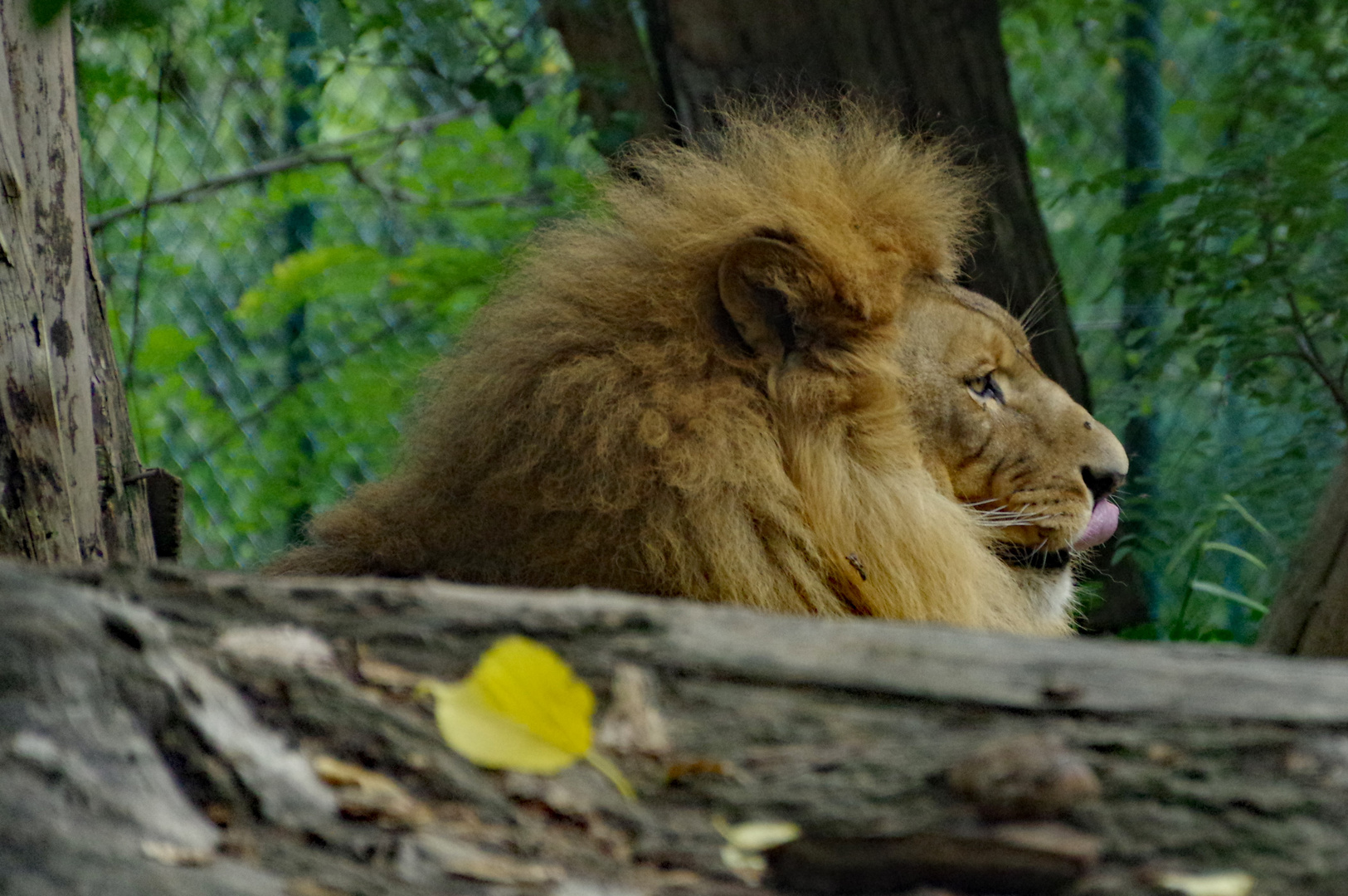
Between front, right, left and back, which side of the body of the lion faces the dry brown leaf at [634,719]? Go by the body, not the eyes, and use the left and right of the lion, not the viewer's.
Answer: right

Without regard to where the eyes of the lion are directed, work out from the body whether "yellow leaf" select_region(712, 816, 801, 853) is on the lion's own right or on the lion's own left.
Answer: on the lion's own right

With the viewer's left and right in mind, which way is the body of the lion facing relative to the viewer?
facing to the right of the viewer

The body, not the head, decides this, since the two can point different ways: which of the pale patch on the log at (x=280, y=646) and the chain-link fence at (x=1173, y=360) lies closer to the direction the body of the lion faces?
the chain-link fence

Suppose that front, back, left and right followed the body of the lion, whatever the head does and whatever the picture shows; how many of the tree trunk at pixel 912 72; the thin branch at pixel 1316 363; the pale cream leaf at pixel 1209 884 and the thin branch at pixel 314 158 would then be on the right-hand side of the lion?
1

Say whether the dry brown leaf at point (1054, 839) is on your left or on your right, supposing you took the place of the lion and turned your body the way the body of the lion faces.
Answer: on your right
